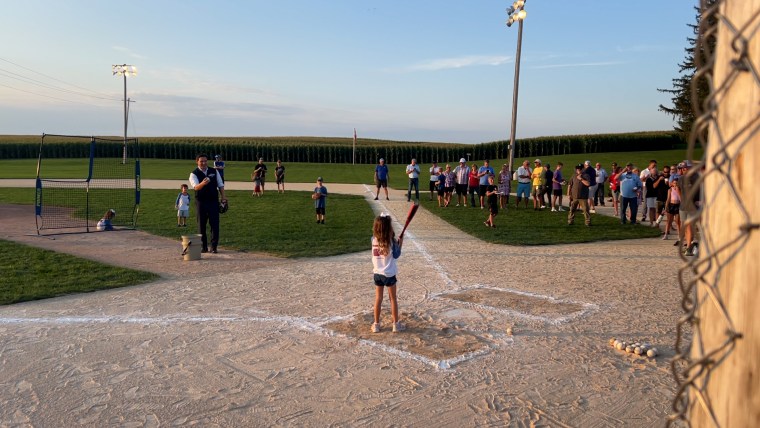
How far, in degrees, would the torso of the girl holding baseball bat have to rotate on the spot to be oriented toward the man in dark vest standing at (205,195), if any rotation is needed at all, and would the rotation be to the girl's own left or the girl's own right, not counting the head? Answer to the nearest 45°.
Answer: approximately 90° to the girl's own left

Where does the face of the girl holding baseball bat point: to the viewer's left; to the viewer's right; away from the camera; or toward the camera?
away from the camera

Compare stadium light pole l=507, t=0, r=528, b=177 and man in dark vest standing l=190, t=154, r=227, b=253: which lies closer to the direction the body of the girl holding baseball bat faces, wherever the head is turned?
the stadium light pole

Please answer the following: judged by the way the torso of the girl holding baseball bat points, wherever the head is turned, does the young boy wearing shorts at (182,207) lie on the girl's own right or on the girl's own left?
on the girl's own left

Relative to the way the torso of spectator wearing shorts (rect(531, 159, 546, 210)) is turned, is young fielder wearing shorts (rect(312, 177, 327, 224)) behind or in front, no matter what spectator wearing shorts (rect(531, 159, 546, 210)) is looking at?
in front

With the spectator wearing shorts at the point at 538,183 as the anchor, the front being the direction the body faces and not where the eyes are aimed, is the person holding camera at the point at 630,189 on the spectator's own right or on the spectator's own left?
on the spectator's own left

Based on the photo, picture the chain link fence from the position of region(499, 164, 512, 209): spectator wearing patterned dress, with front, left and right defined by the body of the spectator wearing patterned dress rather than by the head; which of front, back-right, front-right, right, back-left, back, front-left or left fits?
front-left

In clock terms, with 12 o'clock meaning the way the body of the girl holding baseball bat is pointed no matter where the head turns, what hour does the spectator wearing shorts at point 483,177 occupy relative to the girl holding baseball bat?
The spectator wearing shorts is roughly at 11 o'clock from the girl holding baseball bat.

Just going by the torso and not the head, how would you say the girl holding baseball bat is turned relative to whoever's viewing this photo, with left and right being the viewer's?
facing away from the viewer and to the right of the viewer

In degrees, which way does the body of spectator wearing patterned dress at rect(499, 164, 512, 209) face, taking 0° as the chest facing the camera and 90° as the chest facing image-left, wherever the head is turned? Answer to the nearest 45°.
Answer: approximately 45°
